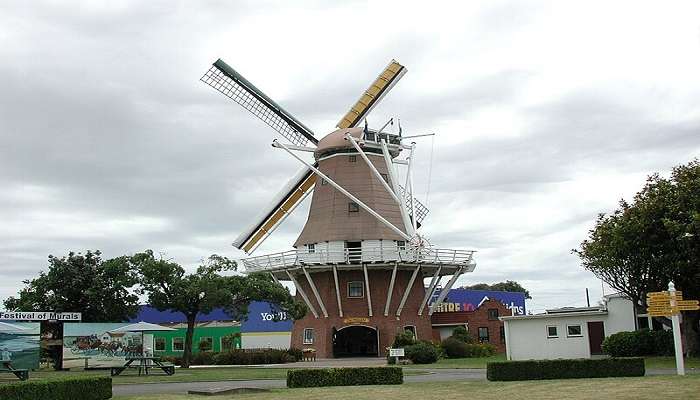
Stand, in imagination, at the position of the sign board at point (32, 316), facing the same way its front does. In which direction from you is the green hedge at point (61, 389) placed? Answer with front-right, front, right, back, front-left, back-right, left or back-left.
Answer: front

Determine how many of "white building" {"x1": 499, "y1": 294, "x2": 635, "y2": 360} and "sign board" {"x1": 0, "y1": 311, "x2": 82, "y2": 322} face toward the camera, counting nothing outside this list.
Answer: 2

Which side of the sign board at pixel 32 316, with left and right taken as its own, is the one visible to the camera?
front

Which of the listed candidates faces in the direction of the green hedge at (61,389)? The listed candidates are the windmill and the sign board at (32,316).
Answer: the sign board

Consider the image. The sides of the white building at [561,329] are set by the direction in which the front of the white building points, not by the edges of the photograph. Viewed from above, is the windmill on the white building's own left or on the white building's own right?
on the white building's own right

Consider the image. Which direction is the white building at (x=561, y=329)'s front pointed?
toward the camera

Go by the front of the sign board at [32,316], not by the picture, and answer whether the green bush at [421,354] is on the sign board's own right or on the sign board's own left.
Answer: on the sign board's own left

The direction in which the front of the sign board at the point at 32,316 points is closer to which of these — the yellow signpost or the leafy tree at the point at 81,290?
the yellow signpost

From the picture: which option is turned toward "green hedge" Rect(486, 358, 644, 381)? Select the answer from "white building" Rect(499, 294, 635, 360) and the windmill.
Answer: the white building
